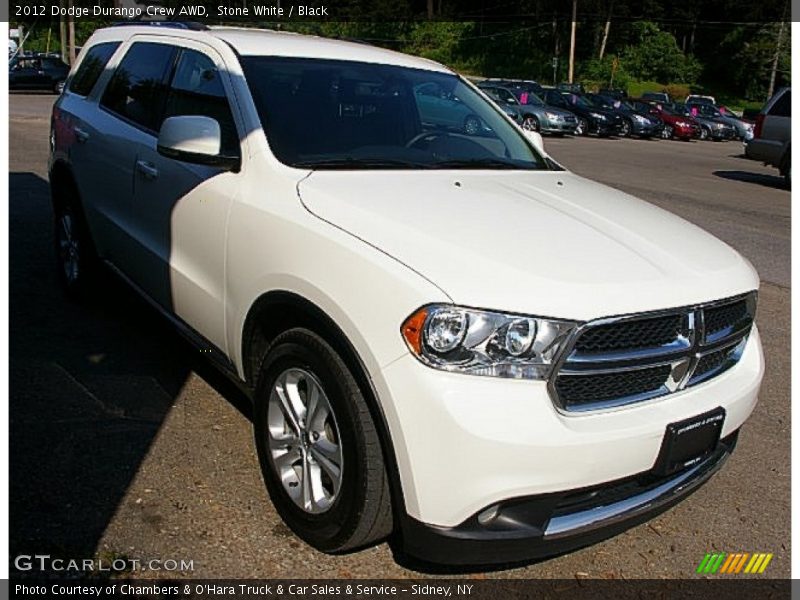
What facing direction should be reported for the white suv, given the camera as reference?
facing the viewer and to the right of the viewer

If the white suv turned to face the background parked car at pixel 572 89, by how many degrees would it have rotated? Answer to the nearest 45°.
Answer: approximately 135° to its left

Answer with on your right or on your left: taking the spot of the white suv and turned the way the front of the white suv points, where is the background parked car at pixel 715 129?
on your left

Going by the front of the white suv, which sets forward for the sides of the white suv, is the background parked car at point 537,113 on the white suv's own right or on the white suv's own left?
on the white suv's own left

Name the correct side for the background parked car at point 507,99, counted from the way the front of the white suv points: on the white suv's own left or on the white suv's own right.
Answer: on the white suv's own left

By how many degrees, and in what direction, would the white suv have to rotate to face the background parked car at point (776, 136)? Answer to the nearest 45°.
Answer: approximately 90° to its left
